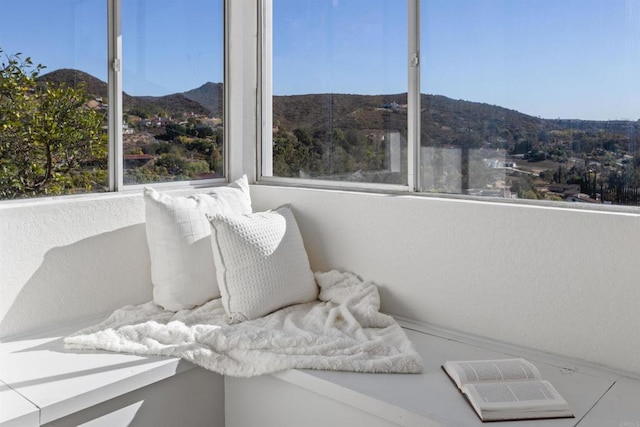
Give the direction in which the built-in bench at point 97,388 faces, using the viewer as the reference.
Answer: facing the viewer and to the right of the viewer
